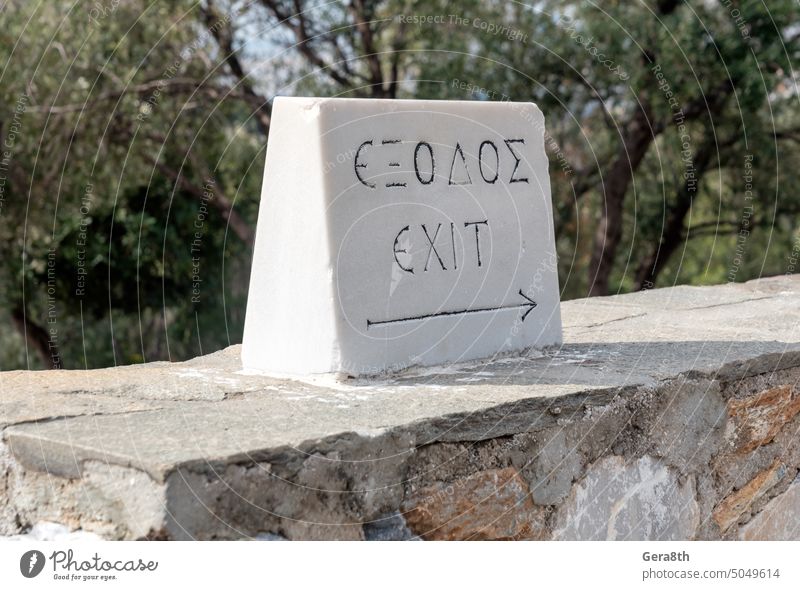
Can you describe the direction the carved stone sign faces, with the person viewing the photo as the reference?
facing the viewer and to the right of the viewer
